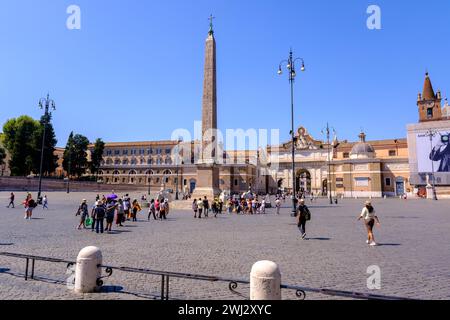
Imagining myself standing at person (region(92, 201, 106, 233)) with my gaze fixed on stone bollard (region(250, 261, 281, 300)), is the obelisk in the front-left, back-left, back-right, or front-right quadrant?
back-left

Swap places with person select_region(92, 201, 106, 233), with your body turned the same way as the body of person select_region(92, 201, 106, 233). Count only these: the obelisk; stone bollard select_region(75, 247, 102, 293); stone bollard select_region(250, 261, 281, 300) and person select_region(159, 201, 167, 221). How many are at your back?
2

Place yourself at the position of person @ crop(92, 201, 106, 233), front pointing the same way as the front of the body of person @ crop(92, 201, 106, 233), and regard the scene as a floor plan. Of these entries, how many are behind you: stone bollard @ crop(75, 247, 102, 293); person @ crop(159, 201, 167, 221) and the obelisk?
1

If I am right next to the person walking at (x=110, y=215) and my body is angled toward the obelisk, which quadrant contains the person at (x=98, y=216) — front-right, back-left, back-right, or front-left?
back-left

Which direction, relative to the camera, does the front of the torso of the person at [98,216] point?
away from the camera

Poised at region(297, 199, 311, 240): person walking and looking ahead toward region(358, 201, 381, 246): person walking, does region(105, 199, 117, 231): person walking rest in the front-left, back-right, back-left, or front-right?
back-right
